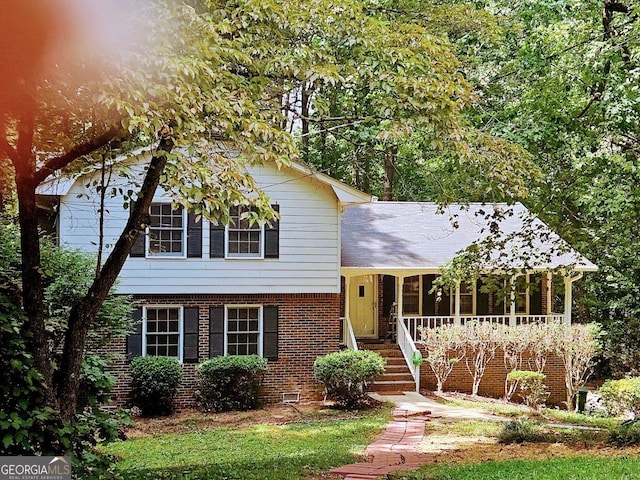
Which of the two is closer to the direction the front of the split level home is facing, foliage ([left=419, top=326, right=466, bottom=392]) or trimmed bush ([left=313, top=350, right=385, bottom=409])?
the trimmed bush

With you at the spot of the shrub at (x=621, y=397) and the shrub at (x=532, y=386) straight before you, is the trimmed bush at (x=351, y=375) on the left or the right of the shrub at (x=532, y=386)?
left

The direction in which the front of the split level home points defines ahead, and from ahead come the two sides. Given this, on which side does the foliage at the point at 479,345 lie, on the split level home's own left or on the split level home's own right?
on the split level home's own left

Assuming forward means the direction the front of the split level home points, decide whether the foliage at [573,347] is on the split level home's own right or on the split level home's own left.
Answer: on the split level home's own left

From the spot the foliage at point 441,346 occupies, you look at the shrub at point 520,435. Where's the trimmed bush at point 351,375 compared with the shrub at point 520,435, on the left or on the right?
right

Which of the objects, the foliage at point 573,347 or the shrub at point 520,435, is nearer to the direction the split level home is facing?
the shrub

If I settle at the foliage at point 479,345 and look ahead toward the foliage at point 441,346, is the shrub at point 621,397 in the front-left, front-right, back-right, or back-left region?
back-left

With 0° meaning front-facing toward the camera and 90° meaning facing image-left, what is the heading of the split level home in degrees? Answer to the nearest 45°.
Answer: approximately 0°

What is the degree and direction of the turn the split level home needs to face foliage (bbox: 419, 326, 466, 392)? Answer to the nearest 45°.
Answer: approximately 90° to its left

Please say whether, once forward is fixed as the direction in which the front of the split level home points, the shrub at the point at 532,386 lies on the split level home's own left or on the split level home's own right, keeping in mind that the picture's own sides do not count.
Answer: on the split level home's own left
